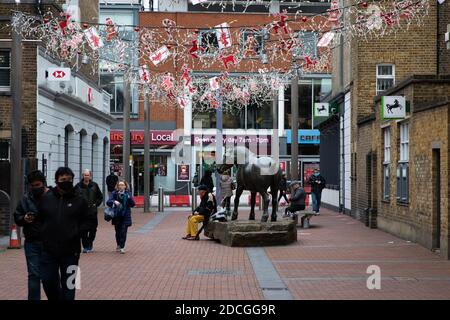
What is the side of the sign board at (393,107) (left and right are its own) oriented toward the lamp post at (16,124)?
right

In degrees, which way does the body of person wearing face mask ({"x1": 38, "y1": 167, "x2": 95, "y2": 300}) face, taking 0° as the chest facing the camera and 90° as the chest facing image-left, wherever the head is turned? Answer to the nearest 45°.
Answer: approximately 0°

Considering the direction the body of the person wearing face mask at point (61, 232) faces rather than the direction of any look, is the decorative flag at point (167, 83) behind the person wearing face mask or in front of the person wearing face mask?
behind

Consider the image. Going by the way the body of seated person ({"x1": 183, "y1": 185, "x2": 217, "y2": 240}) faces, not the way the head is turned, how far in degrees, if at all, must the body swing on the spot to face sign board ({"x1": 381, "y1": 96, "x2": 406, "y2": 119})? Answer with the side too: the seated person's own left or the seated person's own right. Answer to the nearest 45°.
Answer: approximately 180°

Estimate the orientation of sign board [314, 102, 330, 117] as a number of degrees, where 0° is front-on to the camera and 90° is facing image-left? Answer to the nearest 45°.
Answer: approximately 0°

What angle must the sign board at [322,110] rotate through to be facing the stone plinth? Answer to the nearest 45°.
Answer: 0° — it already faces it

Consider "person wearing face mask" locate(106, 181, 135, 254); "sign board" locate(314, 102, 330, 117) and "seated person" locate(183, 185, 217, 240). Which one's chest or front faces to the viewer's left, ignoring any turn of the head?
the seated person
